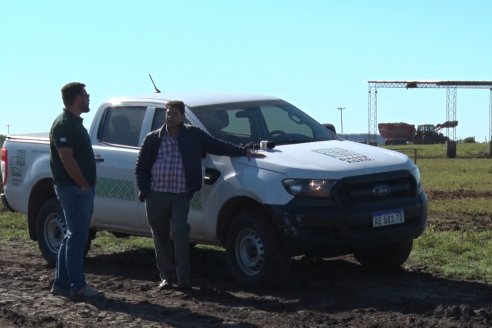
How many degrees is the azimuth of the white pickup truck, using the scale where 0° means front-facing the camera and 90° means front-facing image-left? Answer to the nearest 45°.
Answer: approximately 315°

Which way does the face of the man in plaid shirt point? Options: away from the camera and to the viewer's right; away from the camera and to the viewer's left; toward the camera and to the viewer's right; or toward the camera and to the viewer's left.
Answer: toward the camera and to the viewer's left

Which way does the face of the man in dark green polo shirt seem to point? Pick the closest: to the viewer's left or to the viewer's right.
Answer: to the viewer's right

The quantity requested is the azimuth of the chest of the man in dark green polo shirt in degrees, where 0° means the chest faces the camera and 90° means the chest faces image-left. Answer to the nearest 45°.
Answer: approximately 270°

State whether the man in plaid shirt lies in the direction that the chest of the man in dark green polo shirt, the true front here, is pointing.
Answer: yes

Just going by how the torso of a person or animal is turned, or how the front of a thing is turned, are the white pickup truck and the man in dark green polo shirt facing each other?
no
